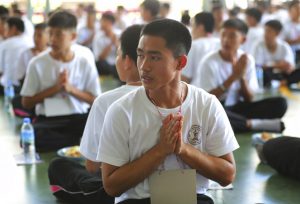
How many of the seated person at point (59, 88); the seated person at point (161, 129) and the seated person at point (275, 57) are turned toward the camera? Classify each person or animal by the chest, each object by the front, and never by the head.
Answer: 3

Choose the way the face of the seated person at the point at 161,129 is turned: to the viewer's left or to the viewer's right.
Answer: to the viewer's left

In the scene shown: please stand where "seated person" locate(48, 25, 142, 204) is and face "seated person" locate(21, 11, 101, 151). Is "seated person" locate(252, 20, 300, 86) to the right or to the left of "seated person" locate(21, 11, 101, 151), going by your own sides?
right

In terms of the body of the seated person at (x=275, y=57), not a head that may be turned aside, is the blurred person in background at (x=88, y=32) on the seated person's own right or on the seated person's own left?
on the seated person's own right

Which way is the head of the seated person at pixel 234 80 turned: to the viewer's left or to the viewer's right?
to the viewer's left
